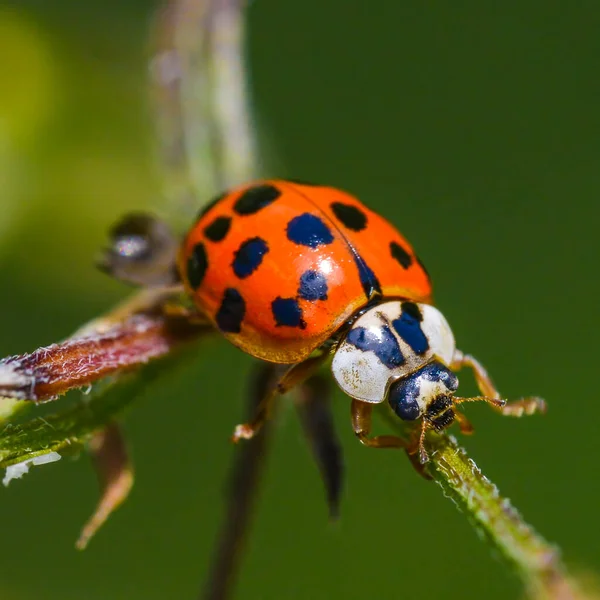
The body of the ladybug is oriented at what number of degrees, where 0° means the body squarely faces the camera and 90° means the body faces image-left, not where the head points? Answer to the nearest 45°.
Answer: approximately 315°
